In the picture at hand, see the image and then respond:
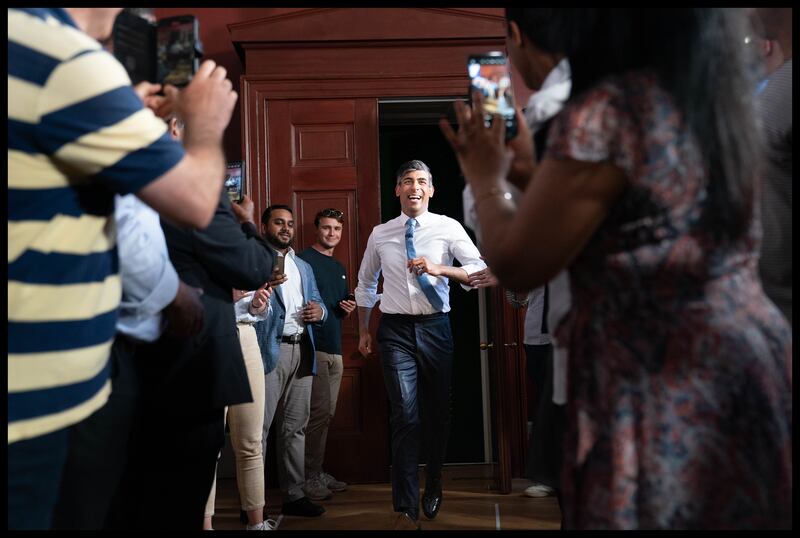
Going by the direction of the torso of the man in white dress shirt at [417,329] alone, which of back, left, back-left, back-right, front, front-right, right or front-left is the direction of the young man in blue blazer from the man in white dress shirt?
right

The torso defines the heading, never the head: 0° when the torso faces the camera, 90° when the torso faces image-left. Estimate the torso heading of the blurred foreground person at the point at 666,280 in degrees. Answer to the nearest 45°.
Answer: approximately 135°

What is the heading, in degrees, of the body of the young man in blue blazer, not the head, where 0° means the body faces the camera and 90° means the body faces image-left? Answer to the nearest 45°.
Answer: approximately 315°

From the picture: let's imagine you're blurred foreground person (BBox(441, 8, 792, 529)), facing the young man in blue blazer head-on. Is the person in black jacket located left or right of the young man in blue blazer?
left

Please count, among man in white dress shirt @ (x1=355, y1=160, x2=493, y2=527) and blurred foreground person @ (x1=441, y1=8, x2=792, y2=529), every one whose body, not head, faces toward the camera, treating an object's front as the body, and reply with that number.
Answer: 1
